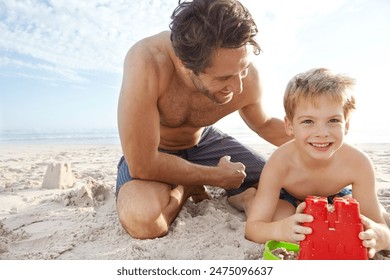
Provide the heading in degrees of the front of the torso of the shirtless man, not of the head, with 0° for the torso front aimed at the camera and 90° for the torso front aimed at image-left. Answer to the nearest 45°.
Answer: approximately 315°

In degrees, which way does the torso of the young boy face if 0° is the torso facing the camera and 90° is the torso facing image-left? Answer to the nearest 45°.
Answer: approximately 0°

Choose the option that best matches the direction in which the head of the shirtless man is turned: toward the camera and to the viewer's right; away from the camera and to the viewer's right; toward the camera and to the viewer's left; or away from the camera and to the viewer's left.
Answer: toward the camera and to the viewer's right

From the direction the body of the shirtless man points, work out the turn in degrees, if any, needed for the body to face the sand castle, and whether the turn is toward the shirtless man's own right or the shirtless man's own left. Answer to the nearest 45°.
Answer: approximately 180°

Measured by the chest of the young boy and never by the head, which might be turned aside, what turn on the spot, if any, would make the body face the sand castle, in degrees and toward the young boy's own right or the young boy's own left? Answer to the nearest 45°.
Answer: approximately 135° to the young boy's own right
